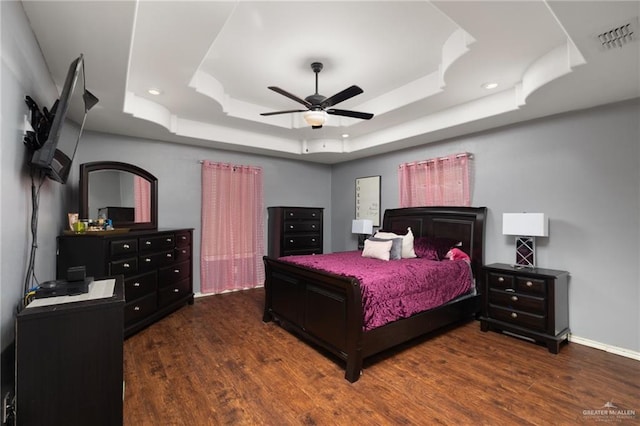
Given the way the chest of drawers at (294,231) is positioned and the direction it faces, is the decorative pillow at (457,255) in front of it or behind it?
in front

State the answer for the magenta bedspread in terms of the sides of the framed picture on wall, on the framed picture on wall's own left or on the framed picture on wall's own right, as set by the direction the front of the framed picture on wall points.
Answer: on the framed picture on wall's own left

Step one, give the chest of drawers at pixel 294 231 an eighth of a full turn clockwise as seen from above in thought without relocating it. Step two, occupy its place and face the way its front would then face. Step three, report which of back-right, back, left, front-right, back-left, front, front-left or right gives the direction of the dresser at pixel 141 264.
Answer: front-right

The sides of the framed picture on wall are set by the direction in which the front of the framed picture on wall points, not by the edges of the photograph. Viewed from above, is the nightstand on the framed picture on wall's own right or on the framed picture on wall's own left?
on the framed picture on wall's own left

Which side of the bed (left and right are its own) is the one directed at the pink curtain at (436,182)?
back

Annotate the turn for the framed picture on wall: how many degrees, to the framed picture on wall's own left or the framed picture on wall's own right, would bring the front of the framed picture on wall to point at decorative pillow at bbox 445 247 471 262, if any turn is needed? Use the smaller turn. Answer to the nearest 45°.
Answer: approximately 90° to the framed picture on wall's own left

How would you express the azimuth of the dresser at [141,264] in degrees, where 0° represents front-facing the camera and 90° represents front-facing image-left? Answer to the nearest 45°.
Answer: approximately 315°

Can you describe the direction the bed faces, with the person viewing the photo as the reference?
facing the viewer and to the left of the viewer

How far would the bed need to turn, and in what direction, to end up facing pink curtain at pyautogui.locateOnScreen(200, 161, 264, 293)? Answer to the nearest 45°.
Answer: approximately 90° to its right

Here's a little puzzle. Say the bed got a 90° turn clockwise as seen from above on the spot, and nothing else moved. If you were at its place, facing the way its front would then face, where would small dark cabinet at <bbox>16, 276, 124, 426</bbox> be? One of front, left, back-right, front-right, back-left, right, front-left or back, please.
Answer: left

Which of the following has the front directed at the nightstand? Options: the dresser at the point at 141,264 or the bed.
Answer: the dresser

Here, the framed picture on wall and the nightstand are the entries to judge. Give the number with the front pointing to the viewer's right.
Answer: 0
